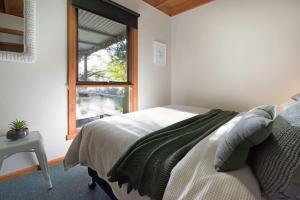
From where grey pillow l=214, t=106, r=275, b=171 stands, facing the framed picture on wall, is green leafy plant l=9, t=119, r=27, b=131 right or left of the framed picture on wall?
left

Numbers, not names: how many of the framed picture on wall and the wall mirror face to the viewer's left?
0

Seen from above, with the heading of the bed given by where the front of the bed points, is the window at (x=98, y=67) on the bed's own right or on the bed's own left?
on the bed's own right

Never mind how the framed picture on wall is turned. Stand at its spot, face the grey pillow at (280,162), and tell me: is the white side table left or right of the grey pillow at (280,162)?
right

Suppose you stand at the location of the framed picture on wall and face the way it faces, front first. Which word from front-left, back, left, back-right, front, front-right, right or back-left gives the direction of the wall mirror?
right

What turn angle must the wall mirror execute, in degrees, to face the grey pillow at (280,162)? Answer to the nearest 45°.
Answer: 0° — it already faces it
